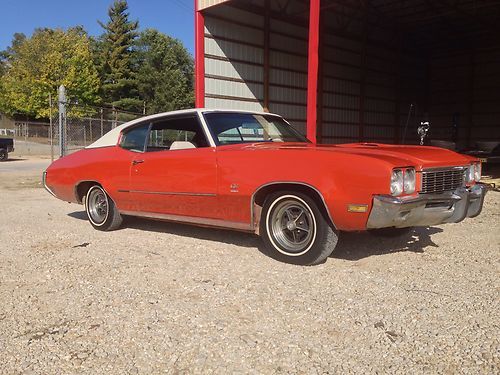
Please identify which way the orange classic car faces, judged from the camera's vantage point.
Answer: facing the viewer and to the right of the viewer

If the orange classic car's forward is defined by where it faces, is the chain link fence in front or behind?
behind

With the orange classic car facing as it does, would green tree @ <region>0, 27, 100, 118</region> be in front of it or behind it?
behind

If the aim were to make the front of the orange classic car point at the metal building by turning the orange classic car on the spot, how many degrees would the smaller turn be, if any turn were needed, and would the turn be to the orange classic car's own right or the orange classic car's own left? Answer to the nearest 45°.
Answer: approximately 135° to the orange classic car's own left

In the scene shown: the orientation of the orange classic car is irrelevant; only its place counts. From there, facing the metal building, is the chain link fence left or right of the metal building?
left
